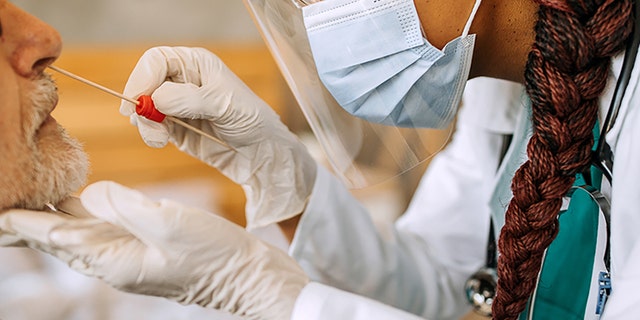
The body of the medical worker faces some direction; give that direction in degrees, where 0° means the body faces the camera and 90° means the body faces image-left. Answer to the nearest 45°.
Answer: approximately 45°

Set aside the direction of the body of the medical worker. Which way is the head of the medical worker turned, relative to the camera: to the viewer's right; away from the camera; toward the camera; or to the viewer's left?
to the viewer's left
